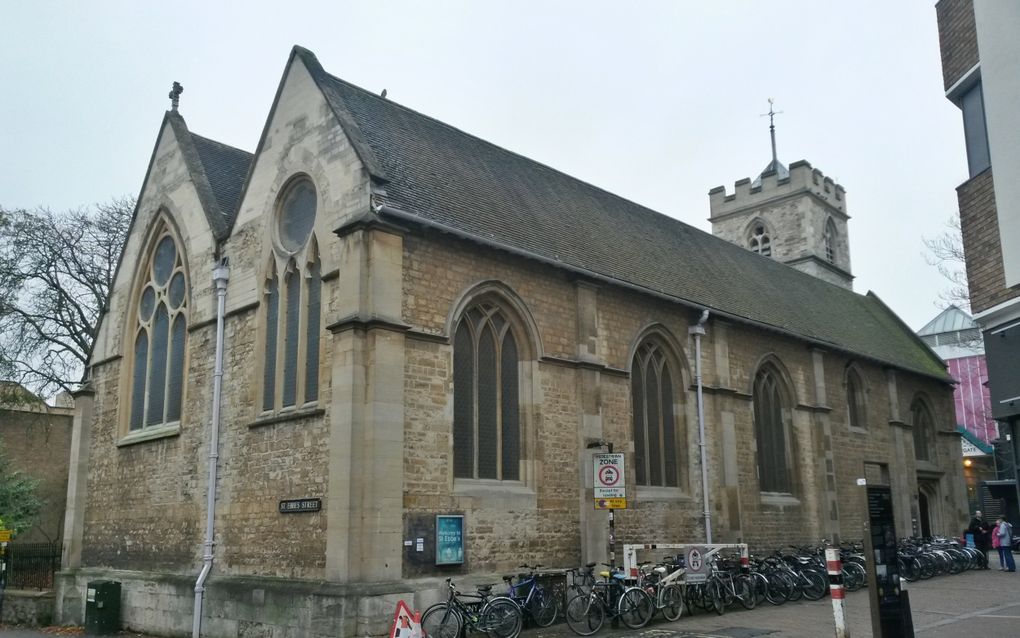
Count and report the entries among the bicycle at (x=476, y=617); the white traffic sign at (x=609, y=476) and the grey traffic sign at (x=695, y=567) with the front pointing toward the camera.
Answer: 2

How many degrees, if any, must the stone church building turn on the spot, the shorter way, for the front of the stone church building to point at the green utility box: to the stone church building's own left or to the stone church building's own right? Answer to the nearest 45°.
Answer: approximately 45° to the stone church building's own right

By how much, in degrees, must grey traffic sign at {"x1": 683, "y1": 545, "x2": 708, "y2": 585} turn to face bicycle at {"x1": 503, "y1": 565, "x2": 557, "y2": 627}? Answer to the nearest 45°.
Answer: approximately 45° to its right

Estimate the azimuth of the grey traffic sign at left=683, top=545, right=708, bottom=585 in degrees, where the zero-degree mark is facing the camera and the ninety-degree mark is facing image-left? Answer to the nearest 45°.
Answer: approximately 0°
